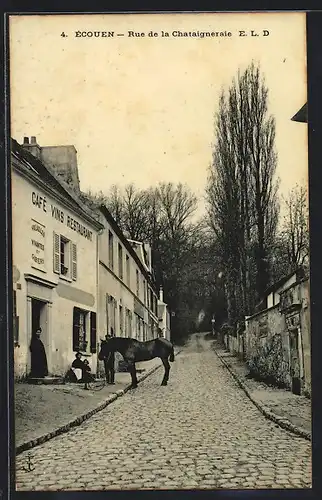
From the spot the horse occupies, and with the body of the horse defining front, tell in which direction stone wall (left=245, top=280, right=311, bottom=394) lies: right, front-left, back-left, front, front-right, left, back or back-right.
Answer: back

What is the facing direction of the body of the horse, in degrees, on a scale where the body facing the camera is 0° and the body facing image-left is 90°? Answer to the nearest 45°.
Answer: approximately 90°

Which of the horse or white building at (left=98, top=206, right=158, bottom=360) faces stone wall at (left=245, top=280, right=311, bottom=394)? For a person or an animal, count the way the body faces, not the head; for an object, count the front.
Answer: the white building

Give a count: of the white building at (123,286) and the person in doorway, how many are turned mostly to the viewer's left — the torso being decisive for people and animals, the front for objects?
0

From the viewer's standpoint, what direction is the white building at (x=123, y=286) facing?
to the viewer's right
